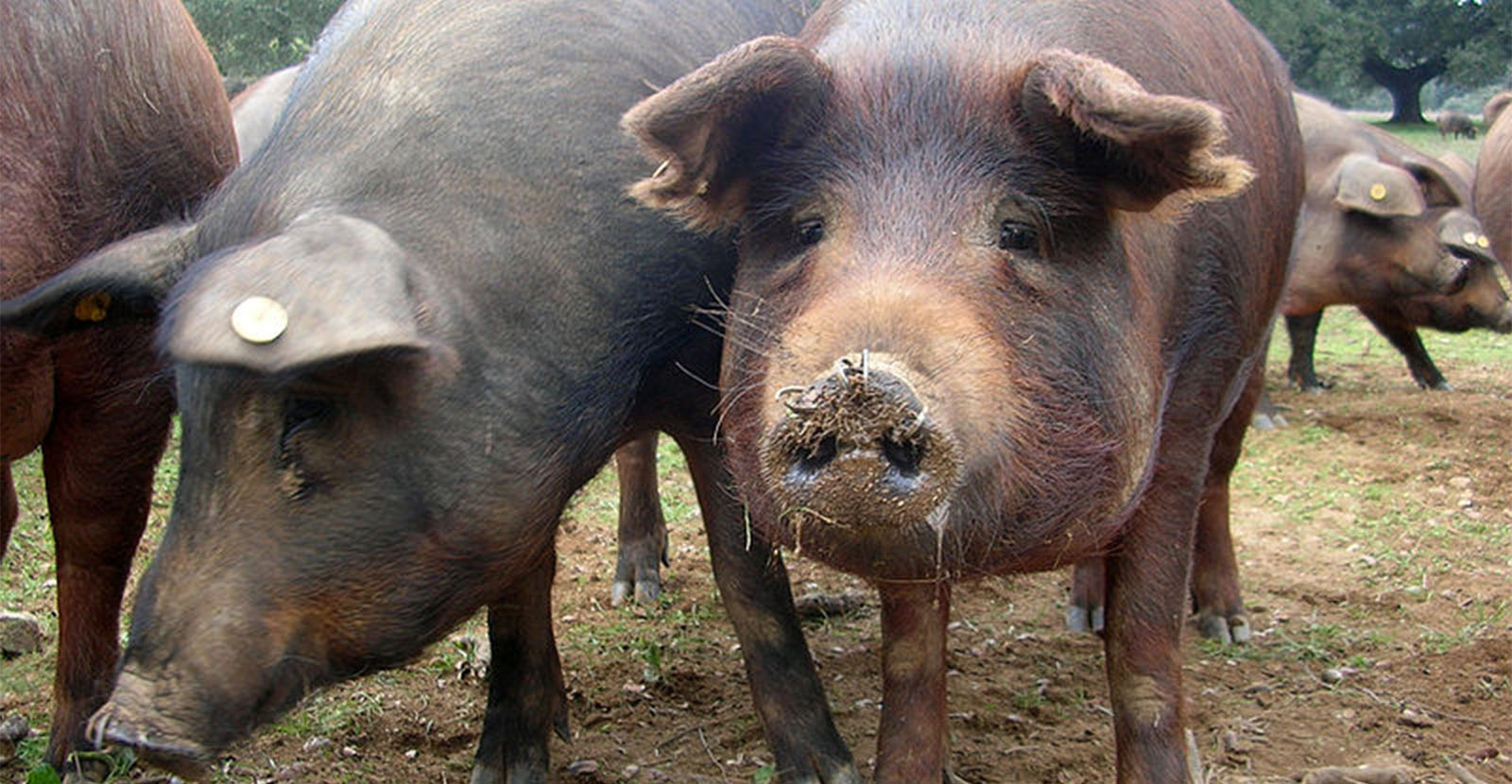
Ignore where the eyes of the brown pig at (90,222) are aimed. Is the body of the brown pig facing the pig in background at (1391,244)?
no

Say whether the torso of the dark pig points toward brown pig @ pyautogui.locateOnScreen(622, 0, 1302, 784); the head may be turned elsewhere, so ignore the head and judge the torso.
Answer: no

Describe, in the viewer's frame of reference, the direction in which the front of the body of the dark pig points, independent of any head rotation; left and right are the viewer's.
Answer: facing the viewer and to the left of the viewer

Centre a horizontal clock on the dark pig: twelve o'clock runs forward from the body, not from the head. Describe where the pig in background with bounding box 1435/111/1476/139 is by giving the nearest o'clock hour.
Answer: The pig in background is roughly at 6 o'clock from the dark pig.

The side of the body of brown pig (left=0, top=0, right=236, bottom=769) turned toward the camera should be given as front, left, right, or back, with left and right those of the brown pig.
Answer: left

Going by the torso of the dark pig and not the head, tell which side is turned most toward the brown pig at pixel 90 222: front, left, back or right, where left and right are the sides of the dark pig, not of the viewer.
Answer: right

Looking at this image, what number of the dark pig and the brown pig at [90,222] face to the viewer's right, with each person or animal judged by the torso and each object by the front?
0

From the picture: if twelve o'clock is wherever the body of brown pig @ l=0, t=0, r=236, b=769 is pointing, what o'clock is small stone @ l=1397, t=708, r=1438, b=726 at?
The small stone is roughly at 7 o'clock from the brown pig.
